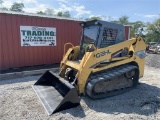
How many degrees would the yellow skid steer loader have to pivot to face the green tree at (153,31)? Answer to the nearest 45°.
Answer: approximately 135° to its right

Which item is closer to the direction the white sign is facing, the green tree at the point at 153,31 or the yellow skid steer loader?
the yellow skid steer loader

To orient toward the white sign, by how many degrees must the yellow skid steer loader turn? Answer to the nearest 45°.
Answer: approximately 90° to its right

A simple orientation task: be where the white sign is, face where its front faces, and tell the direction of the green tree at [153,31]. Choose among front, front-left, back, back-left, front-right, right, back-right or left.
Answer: back-left

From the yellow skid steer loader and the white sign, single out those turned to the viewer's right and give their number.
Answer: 0

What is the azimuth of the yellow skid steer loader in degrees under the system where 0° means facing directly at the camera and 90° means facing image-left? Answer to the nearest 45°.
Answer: approximately 45°
